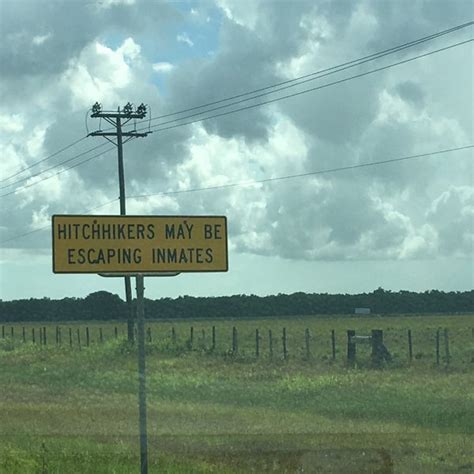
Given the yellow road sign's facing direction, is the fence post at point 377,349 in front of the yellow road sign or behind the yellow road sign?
behind

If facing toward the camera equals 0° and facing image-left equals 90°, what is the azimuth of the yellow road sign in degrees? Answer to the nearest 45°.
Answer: approximately 0°
